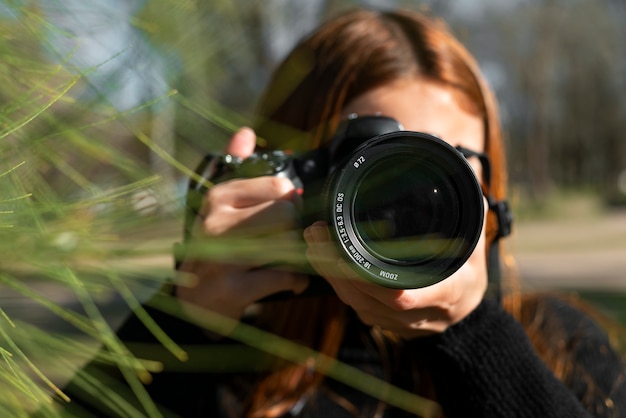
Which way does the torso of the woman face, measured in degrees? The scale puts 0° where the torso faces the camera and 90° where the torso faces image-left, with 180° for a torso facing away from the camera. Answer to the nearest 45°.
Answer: approximately 0°
